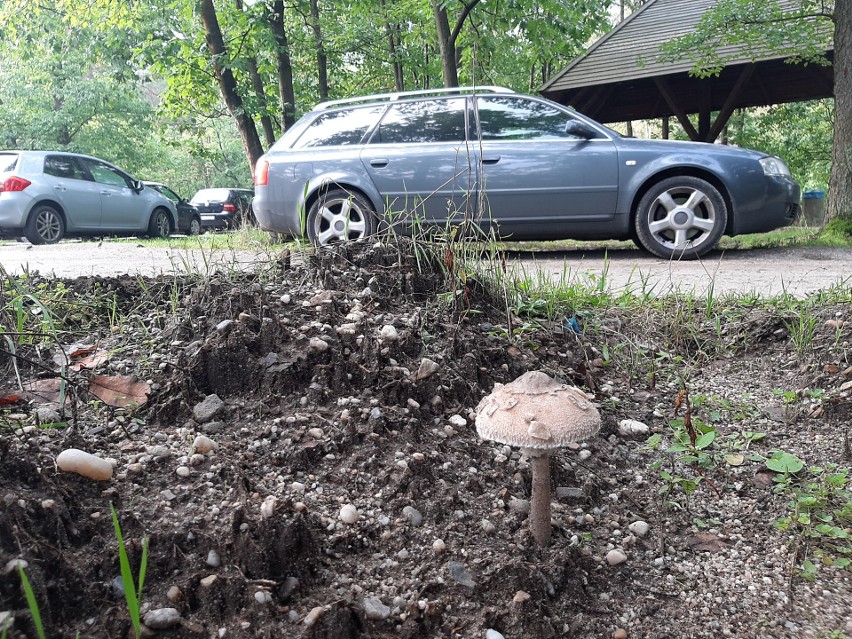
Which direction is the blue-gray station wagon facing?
to the viewer's right

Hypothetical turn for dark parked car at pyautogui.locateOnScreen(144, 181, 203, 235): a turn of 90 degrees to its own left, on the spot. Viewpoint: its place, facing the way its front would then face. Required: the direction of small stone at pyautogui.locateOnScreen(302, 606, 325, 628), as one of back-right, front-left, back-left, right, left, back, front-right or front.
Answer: back-left

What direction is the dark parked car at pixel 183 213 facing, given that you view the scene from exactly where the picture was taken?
facing away from the viewer and to the right of the viewer

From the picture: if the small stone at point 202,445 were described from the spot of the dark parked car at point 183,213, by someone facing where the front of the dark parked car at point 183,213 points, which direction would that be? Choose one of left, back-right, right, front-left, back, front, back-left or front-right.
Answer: back-right

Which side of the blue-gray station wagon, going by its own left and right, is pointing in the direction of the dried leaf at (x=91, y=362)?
right

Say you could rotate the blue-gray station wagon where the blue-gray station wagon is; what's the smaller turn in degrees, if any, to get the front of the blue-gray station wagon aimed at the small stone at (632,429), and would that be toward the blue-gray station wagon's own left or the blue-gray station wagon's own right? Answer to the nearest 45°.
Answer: approximately 90° to the blue-gray station wagon's own right

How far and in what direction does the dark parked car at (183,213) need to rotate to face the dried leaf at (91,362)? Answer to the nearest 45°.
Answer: approximately 135° to its right

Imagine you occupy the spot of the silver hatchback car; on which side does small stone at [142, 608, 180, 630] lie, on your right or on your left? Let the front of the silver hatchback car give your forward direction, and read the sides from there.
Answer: on your right

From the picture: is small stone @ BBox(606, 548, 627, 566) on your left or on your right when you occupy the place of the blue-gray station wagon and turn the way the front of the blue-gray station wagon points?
on your right

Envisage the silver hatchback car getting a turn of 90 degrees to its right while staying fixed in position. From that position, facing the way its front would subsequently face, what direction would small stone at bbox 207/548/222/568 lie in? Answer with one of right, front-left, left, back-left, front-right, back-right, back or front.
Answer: front-right

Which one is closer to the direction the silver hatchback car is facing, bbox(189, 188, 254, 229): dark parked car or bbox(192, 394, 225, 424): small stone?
the dark parked car

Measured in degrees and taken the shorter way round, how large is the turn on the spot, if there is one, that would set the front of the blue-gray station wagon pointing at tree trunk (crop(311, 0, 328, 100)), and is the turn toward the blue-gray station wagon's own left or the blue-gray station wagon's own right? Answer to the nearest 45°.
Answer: approximately 135° to the blue-gray station wagon's own left

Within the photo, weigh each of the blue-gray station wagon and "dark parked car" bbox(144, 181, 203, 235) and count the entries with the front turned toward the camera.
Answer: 0
